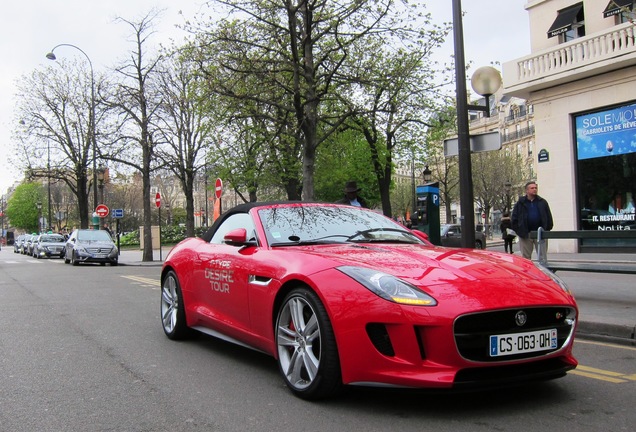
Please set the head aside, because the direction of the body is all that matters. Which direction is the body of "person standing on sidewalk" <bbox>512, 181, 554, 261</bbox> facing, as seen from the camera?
toward the camera

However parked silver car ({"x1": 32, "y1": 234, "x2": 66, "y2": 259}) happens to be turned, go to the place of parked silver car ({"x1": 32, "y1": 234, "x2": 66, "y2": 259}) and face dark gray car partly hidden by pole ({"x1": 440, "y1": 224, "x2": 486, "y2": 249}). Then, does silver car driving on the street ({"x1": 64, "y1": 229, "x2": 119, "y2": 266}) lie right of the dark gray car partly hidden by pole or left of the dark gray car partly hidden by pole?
right

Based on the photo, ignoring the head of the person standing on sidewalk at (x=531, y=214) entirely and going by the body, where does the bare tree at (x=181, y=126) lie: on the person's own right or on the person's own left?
on the person's own right

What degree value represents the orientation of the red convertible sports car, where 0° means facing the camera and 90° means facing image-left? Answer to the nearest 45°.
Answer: approximately 315°

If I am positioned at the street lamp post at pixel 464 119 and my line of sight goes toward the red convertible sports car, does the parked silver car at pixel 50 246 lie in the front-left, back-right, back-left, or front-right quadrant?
back-right

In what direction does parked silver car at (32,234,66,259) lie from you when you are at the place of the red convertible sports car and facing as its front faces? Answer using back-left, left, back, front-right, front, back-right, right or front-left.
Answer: back

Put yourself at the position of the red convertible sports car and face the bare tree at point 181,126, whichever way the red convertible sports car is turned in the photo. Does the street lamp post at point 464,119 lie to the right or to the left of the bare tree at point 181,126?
right

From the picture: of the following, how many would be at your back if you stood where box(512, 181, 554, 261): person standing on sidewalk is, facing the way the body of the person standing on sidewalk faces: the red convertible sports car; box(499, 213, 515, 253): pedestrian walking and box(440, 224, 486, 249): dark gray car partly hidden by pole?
2

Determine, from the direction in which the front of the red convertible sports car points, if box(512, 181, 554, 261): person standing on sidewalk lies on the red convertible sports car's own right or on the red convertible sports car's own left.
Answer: on the red convertible sports car's own left

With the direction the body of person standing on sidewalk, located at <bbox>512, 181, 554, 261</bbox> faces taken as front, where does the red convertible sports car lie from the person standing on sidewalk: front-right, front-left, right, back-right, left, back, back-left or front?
front

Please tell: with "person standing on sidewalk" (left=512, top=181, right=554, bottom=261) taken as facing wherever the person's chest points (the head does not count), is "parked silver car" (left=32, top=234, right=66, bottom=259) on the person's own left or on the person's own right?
on the person's own right

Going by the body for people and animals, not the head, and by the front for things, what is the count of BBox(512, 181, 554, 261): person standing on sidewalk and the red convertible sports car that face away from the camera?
0
